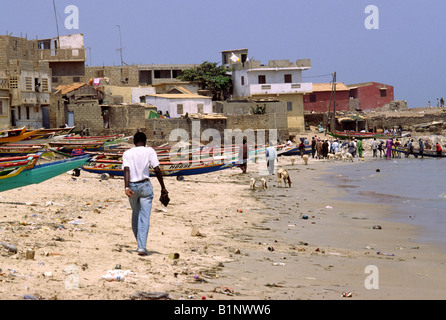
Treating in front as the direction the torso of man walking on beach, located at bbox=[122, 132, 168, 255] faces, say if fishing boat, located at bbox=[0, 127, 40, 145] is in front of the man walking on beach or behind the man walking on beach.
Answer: in front

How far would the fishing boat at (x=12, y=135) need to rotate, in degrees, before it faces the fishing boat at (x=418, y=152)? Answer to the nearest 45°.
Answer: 0° — it already faces it

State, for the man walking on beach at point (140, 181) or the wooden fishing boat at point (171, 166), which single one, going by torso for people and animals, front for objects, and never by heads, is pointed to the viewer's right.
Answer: the wooden fishing boat

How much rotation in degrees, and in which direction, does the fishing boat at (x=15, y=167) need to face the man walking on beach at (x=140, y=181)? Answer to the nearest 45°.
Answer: approximately 90° to its right

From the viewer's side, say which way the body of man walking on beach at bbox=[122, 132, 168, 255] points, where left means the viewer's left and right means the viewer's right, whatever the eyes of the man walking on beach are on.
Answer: facing away from the viewer

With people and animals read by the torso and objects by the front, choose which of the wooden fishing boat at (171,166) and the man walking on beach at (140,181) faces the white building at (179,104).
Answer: the man walking on beach

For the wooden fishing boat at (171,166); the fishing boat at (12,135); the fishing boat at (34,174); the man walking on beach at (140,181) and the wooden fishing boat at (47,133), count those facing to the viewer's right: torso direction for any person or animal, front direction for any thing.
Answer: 4

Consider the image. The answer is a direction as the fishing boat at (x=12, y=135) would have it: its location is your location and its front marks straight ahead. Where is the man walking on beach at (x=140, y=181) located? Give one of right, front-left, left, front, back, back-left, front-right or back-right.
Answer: right

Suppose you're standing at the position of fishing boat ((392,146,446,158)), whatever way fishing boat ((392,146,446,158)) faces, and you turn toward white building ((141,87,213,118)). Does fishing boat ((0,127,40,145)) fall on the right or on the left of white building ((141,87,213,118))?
left

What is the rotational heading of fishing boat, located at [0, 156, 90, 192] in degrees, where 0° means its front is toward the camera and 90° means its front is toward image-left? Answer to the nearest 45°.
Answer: approximately 270°

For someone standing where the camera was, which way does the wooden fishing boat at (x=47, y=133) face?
facing to the right of the viewer

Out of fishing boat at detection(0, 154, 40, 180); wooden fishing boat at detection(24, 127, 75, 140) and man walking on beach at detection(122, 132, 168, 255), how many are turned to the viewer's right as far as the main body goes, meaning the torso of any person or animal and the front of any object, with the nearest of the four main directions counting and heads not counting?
2

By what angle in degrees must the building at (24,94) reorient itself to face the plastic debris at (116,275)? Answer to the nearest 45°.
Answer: approximately 45° to its right

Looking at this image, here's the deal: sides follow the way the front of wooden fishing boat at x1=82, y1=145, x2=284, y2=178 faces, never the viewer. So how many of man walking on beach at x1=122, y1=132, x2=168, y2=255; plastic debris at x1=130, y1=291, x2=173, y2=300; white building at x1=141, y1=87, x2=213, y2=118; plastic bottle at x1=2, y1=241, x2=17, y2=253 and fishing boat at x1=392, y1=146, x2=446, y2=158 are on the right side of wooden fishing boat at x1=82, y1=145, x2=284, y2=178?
3

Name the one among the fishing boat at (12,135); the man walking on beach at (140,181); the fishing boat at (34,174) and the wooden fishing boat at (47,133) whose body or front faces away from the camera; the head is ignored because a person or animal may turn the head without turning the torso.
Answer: the man walking on beach

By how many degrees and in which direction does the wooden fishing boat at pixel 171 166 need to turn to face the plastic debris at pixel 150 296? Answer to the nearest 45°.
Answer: approximately 90° to its right

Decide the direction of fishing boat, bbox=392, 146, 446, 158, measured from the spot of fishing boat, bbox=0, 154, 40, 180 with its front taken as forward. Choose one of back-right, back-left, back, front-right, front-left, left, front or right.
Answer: front-left

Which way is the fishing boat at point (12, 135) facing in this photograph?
to the viewer's right
